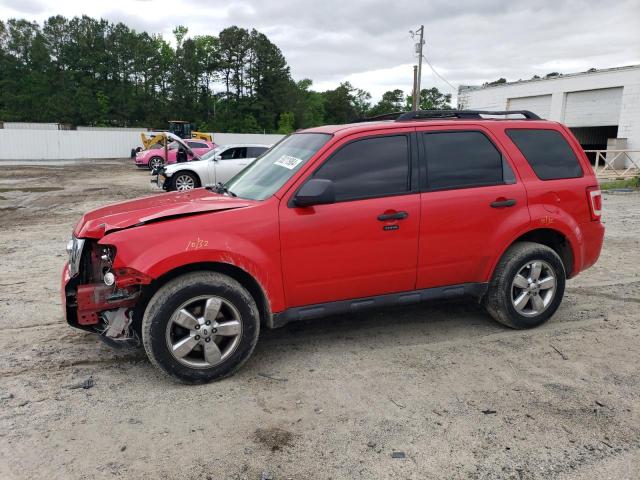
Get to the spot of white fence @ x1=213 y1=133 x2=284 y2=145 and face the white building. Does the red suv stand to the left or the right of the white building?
right

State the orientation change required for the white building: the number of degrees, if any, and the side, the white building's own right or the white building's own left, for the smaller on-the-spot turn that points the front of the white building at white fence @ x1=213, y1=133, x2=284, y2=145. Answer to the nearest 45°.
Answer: approximately 45° to the white building's own right

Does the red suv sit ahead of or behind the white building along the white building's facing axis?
ahead

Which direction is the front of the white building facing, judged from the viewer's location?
facing the viewer and to the left of the viewer
